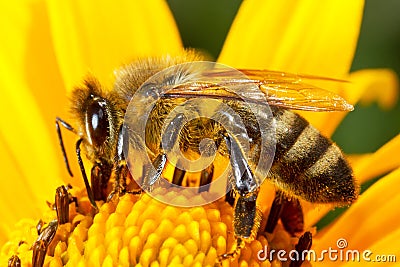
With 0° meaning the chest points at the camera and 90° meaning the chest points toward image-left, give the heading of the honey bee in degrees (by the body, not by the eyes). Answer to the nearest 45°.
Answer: approximately 90°
